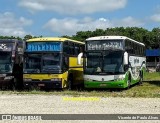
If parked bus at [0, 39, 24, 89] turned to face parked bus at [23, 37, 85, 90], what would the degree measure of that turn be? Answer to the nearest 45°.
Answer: approximately 90° to its left

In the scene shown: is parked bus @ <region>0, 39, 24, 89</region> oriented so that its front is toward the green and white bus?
no

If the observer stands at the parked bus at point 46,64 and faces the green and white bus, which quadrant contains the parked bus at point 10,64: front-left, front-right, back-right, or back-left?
back-left

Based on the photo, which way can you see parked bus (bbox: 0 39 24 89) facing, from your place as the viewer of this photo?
facing the viewer and to the left of the viewer
